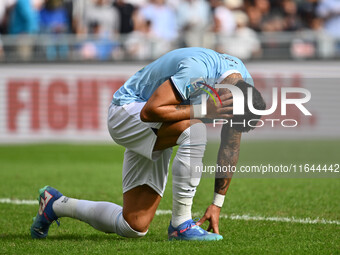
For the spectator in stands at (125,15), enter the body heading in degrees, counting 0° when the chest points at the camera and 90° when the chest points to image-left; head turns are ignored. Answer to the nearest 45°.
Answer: approximately 0°

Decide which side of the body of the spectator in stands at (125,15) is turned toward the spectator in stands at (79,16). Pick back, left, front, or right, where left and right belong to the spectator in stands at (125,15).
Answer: right

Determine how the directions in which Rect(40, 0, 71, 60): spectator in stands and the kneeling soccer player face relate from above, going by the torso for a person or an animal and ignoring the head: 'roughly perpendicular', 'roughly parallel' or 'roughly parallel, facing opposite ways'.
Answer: roughly perpendicular

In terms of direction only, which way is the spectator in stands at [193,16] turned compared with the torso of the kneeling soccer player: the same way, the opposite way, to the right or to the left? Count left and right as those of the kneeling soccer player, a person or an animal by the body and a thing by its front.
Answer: to the right

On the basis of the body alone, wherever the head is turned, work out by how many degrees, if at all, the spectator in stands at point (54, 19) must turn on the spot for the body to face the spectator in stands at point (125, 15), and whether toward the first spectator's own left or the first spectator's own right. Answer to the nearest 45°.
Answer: approximately 90° to the first spectator's own left

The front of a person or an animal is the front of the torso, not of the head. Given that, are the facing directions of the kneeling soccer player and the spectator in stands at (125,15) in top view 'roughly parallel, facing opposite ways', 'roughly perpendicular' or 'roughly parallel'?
roughly perpendicular

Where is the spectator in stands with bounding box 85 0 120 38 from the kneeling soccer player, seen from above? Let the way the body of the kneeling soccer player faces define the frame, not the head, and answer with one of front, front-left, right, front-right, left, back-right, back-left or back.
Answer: left

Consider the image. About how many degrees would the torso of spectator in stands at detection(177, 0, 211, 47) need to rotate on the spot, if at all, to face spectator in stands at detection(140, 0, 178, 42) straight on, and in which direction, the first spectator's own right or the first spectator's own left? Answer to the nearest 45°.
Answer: approximately 90° to the first spectator's own right

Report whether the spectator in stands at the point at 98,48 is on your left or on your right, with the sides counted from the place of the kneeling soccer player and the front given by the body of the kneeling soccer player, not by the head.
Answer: on your left

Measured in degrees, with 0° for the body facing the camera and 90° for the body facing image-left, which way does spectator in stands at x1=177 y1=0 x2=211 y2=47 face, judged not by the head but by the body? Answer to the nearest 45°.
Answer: approximately 0°

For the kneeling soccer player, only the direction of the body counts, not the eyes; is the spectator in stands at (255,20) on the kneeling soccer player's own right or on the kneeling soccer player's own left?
on the kneeling soccer player's own left

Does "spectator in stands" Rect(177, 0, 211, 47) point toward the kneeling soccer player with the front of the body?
yes

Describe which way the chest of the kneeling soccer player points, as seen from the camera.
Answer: to the viewer's right
